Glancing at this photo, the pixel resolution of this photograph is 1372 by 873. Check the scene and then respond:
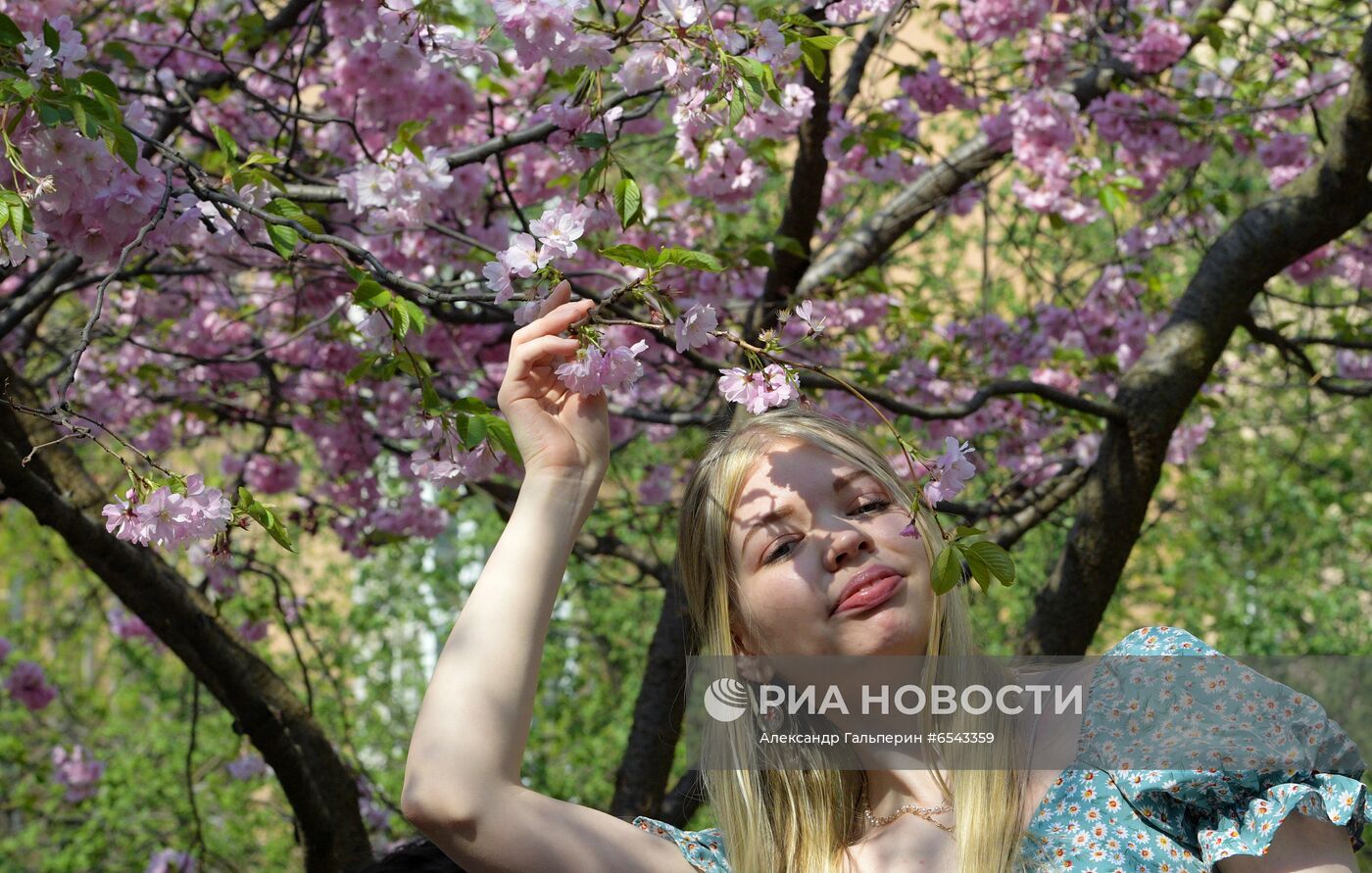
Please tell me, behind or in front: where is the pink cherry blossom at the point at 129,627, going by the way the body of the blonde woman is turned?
behind

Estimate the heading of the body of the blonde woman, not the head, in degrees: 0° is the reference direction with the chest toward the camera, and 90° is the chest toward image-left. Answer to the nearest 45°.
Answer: approximately 0°

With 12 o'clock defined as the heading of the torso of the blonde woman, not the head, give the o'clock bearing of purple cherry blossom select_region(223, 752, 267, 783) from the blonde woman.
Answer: The purple cherry blossom is roughly at 5 o'clock from the blonde woman.
